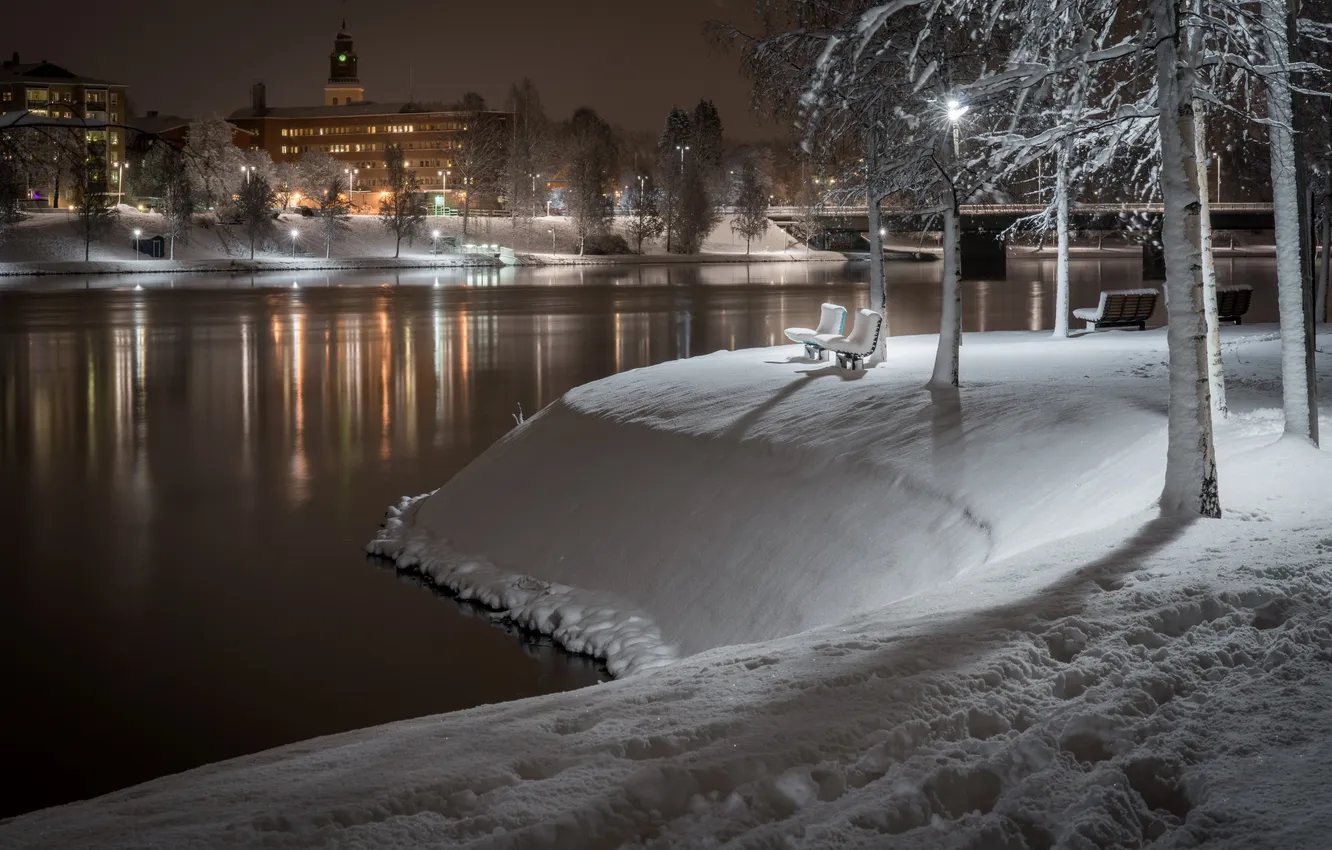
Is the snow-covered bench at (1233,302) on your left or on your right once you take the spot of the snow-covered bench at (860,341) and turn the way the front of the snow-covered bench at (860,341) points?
on your right

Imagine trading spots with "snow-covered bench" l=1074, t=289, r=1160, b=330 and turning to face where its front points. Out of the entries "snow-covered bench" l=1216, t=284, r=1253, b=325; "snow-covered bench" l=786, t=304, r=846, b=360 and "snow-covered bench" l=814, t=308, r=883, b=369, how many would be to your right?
1

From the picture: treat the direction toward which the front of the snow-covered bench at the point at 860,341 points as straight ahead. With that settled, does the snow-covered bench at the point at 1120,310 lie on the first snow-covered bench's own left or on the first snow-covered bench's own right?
on the first snow-covered bench's own right

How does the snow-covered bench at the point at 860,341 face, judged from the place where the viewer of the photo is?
facing to the left of the viewer

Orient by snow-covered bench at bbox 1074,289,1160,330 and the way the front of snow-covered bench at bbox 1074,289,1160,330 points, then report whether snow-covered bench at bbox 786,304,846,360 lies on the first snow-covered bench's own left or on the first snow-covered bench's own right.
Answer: on the first snow-covered bench's own left

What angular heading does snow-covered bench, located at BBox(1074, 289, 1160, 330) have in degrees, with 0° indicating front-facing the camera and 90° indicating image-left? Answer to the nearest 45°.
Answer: approximately 135°
